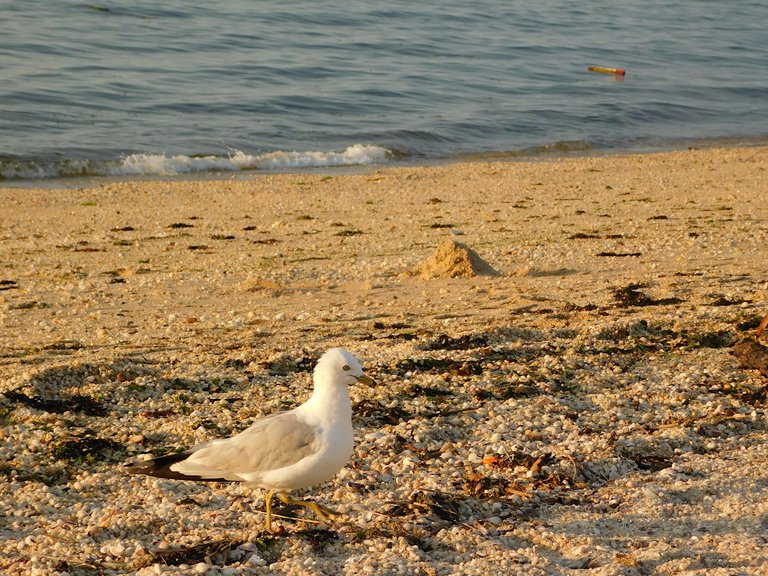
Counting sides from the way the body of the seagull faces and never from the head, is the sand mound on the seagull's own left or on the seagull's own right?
on the seagull's own left

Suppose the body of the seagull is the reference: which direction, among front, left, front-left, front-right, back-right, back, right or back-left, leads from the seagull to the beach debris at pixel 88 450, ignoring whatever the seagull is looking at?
back-left

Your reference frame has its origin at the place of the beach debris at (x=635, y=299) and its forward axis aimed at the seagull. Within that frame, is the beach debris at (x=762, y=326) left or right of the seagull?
left

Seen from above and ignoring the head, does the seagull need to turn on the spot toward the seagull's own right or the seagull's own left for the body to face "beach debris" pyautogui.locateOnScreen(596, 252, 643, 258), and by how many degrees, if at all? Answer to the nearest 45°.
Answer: approximately 45° to the seagull's own left

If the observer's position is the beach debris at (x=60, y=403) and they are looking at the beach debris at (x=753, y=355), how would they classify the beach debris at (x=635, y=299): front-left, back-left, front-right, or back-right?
front-left

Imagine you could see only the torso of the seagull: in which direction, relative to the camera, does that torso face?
to the viewer's right

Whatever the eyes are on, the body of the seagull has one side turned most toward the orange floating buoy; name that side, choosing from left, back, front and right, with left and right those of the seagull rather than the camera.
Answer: left

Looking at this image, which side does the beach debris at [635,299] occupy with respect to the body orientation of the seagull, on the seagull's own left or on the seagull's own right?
on the seagull's own left

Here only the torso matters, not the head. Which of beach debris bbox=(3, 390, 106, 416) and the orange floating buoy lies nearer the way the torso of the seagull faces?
the orange floating buoy
